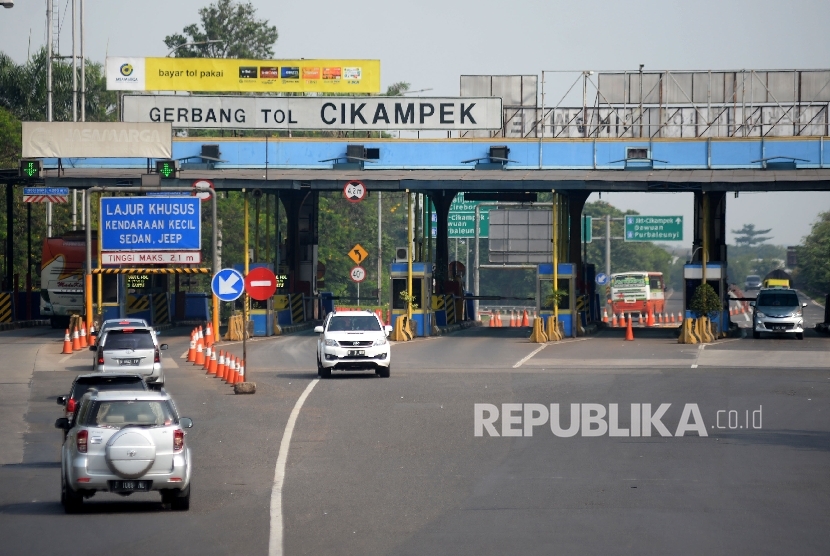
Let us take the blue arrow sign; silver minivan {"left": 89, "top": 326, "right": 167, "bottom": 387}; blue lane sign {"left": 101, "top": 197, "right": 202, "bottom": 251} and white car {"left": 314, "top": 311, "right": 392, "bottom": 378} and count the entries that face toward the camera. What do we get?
3

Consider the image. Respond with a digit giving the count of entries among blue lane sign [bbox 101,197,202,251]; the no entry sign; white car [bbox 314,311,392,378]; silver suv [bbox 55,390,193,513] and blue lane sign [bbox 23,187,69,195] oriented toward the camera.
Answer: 4

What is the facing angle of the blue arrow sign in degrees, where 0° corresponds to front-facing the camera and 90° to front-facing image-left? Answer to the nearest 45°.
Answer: approximately 0°

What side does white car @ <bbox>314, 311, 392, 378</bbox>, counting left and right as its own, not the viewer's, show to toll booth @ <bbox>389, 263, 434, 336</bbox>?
back

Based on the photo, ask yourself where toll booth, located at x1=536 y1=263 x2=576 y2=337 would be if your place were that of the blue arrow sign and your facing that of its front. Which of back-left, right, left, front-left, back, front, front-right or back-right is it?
back-left

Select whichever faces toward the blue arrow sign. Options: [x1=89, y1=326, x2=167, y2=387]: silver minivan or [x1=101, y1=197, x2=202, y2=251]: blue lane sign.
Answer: the blue lane sign

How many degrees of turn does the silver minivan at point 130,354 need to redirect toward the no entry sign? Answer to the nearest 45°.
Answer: approximately 90° to its right

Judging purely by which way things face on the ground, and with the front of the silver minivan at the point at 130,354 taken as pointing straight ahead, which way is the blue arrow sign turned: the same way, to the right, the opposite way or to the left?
the opposite way

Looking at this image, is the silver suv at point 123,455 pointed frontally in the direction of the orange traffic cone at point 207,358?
yes

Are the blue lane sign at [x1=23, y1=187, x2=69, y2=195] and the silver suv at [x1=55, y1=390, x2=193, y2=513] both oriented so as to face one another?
yes

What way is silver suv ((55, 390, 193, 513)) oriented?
away from the camera

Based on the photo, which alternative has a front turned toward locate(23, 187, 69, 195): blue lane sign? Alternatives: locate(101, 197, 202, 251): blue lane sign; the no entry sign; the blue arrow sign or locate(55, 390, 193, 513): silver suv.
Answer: the silver suv
